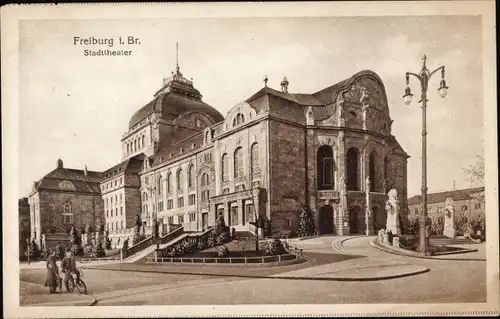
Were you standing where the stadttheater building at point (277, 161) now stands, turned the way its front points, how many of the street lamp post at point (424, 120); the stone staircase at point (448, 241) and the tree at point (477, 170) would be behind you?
0

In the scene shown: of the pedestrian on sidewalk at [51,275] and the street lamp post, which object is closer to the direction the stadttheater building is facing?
the street lamp post

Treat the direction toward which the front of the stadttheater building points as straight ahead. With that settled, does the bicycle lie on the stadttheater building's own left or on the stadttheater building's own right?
on the stadttheater building's own right

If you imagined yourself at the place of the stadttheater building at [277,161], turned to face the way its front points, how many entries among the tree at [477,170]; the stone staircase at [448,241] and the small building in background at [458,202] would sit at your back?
0

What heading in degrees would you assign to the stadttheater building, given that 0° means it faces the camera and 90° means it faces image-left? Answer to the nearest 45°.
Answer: approximately 315°

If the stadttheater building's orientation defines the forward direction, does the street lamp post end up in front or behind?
in front

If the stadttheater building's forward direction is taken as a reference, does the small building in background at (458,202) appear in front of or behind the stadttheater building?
in front
